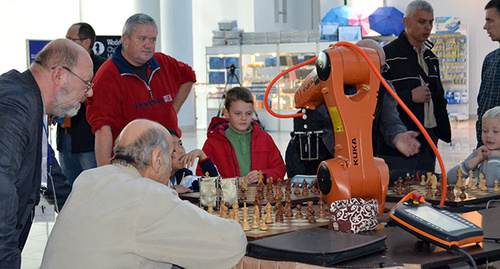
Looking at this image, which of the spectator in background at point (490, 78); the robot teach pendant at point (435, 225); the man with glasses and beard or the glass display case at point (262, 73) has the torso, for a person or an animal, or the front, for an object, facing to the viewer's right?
the man with glasses and beard

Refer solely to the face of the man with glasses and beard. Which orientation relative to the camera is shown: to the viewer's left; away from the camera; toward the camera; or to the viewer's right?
to the viewer's right

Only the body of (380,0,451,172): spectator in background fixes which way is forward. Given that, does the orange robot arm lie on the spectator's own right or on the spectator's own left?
on the spectator's own right

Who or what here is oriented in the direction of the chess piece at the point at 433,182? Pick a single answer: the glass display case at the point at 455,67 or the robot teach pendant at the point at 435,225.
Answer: the glass display case

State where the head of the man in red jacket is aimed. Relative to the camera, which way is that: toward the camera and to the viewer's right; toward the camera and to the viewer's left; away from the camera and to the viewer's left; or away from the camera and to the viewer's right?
toward the camera and to the viewer's right

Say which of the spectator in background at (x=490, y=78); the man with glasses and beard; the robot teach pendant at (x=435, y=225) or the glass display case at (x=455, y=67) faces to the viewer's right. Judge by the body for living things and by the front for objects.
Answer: the man with glasses and beard

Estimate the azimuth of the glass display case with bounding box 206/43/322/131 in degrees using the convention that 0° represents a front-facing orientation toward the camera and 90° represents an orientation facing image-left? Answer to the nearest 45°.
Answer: approximately 0°

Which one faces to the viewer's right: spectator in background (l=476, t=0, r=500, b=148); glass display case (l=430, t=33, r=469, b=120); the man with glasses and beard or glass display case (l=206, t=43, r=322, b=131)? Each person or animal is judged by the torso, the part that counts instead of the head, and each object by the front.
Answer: the man with glasses and beard

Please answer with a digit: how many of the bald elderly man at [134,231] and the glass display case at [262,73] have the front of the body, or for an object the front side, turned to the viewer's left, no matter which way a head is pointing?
0

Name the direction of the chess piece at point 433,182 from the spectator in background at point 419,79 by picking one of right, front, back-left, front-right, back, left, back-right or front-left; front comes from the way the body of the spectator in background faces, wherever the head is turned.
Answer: front-right

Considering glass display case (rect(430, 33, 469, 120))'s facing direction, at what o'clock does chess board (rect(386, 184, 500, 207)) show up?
The chess board is roughly at 12 o'clock from the glass display case.
